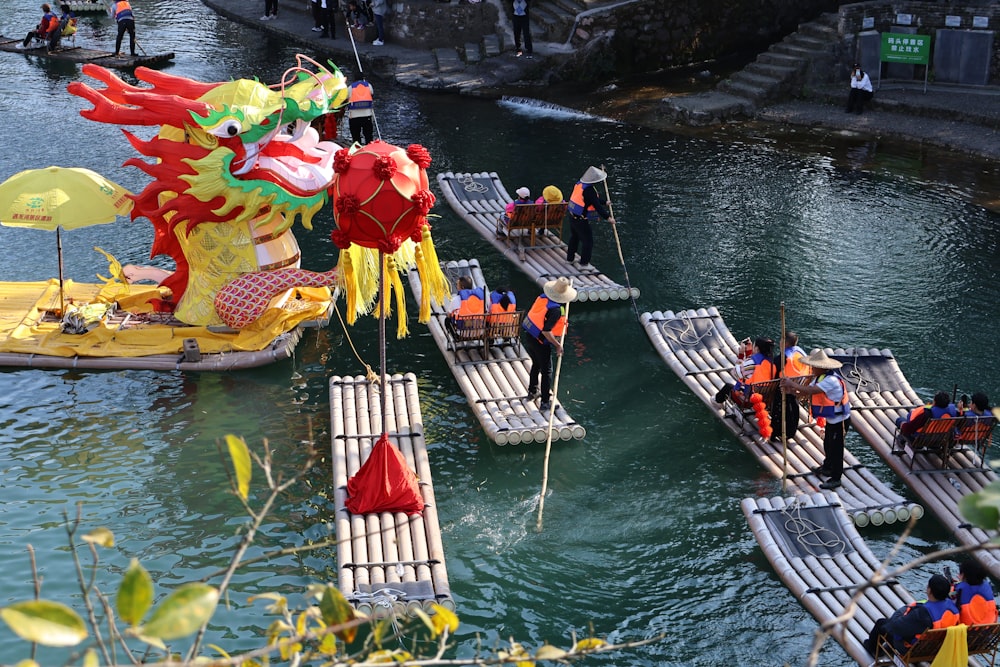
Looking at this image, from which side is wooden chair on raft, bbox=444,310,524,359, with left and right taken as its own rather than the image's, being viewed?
back

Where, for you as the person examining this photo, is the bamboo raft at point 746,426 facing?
facing away from the viewer and to the left of the viewer

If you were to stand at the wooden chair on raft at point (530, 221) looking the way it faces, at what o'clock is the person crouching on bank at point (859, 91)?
The person crouching on bank is roughly at 3 o'clock from the wooden chair on raft.

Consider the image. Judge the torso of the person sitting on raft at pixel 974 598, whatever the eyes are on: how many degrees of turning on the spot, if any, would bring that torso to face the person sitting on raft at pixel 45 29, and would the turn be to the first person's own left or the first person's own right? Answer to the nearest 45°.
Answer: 0° — they already face them

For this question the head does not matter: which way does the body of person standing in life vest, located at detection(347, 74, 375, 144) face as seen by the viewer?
away from the camera

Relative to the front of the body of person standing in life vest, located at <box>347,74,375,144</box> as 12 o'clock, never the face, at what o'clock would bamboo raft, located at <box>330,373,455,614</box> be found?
The bamboo raft is roughly at 6 o'clock from the person standing in life vest.

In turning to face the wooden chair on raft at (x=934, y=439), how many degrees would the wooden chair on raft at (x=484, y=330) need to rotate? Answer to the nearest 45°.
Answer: approximately 135° to its right

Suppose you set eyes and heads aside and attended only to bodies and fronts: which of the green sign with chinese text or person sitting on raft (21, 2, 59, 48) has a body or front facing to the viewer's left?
the person sitting on raft

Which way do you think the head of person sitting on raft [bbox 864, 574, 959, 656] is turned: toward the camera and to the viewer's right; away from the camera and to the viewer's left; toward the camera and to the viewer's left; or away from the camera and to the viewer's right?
away from the camera and to the viewer's left

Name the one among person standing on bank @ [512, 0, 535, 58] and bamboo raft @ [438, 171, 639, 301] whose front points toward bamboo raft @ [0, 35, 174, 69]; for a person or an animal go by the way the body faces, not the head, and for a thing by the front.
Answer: bamboo raft @ [438, 171, 639, 301]

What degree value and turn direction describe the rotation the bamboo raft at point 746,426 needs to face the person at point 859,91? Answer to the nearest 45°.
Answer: approximately 45° to its right

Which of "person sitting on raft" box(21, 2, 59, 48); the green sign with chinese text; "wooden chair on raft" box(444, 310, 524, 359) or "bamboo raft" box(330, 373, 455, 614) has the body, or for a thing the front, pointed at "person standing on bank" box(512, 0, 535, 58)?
the wooden chair on raft

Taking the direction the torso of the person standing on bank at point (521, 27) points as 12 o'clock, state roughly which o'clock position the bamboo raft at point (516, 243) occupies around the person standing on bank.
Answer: The bamboo raft is roughly at 12 o'clock from the person standing on bank.

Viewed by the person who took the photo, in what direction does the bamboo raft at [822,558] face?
facing away from the viewer and to the left of the viewer

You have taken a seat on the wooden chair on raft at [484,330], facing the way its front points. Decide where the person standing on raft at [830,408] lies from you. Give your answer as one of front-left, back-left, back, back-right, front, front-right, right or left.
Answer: back-right

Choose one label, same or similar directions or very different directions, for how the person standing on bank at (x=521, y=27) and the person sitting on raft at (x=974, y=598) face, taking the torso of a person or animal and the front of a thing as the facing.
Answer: very different directions
